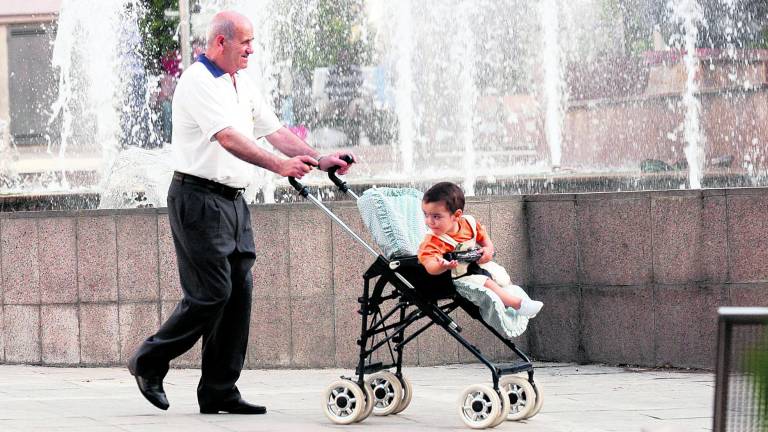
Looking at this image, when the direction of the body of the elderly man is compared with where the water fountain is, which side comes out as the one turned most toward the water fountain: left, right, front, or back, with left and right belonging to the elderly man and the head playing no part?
left

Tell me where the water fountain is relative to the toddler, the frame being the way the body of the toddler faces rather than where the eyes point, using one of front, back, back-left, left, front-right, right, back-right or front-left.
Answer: back-left

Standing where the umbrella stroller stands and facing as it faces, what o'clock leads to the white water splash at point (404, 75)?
The white water splash is roughly at 9 o'clock from the umbrella stroller.

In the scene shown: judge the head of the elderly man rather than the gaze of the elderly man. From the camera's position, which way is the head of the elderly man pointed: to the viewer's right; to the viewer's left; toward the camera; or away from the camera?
to the viewer's right

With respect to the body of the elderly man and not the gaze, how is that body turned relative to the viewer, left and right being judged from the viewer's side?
facing to the right of the viewer

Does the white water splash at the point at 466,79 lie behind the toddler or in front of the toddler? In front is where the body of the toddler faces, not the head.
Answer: behind

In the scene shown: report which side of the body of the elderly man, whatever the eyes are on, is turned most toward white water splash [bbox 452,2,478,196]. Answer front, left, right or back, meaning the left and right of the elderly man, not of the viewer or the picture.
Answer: left

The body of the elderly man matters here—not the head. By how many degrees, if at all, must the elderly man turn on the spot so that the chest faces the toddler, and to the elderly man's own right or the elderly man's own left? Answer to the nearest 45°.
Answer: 0° — they already face them

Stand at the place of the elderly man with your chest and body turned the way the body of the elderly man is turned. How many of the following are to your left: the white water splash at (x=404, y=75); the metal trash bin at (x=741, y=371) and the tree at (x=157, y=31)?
2

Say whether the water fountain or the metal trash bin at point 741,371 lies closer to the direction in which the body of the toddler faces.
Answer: the metal trash bin

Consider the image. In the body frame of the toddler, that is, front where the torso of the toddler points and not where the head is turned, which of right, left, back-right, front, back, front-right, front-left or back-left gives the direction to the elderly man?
back-right

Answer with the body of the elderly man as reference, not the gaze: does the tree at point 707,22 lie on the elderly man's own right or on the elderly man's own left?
on the elderly man's own left

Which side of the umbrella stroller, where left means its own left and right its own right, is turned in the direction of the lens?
right

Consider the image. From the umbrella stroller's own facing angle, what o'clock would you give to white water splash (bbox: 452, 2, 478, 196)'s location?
The white water splash is roughly at 9 o'clock from the umbrella stroller.

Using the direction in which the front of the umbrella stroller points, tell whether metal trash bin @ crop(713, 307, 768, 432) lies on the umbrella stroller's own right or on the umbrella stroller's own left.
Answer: on the umbrella stroller's own right
